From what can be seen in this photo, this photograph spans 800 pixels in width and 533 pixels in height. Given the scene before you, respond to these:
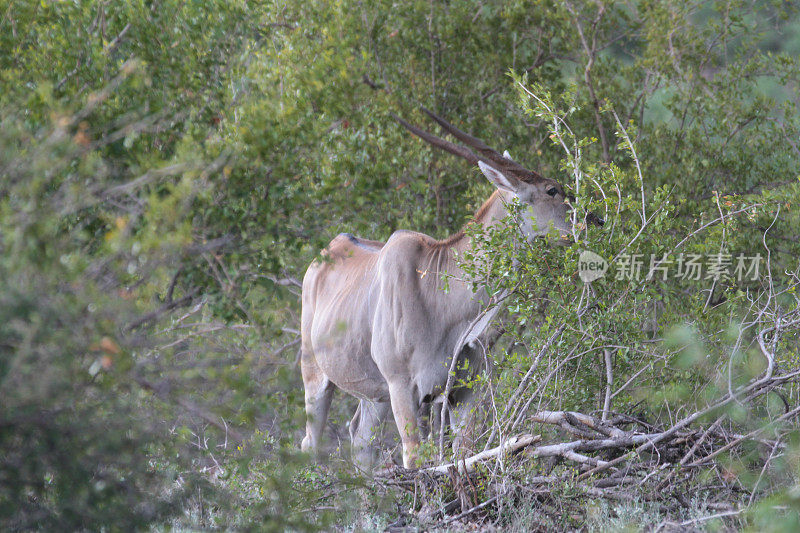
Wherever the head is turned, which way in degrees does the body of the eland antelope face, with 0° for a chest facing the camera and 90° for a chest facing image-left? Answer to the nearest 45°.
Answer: approximately 315°
